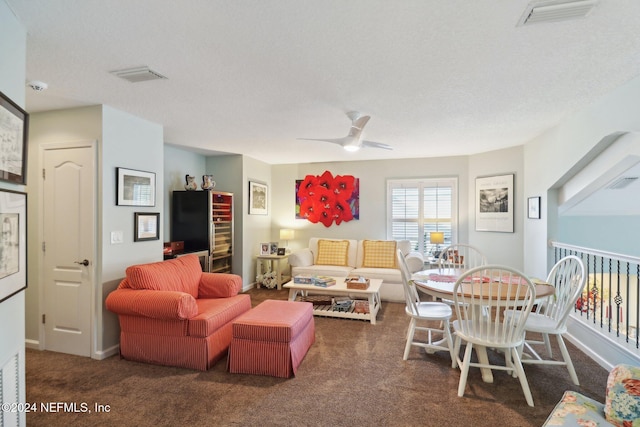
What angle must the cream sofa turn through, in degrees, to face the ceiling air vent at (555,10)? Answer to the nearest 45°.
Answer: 0° — it already faces it

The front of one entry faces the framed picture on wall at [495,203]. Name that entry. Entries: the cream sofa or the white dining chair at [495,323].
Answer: the white dining chair

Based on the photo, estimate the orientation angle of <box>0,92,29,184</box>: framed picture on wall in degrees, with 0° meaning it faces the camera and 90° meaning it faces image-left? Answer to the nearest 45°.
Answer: approximately 315°

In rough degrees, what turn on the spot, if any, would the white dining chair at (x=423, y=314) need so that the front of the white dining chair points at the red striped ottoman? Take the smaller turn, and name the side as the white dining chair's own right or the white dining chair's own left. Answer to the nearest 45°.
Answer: approximately 135° to the white dining chair's own right

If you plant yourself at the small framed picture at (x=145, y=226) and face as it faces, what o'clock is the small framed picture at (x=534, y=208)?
the small framed picture at (x=534, y=208) is roughly at 11 o'clock from the small framed picture at (x=145, y=226).

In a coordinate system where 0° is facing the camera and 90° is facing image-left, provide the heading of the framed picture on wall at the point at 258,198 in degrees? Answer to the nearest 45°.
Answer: approximately 315°

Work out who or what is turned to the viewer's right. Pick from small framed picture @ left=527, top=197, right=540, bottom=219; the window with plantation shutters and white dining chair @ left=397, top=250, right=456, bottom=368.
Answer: the white dining chair

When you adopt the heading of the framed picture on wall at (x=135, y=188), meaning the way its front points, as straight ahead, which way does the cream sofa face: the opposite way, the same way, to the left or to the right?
to the right

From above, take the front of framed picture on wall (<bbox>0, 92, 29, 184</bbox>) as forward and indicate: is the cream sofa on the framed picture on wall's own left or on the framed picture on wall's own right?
on the framed picture on wall's own left

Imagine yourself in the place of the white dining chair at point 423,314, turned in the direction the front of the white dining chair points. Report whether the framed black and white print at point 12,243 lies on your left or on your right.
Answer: on your right
